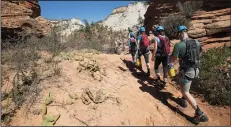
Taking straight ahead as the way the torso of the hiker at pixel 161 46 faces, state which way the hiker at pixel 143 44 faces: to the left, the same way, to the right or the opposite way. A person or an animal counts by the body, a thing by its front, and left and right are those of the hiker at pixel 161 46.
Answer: the same way

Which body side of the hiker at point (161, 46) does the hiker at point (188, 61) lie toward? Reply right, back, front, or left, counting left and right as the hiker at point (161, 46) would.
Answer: back

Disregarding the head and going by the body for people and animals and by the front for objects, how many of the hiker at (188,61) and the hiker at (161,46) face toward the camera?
0

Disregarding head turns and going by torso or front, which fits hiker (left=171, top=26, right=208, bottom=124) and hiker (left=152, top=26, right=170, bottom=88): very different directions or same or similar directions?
same or similar directions

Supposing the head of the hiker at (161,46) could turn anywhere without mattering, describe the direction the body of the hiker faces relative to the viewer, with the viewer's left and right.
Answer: facing away from the viewer and to the left of the viewer

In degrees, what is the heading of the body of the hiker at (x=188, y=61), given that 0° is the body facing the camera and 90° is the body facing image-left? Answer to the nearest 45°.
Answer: approximately 135°

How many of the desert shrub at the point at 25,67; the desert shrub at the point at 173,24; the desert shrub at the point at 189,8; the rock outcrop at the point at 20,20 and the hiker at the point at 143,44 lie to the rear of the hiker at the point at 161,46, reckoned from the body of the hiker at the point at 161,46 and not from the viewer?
0

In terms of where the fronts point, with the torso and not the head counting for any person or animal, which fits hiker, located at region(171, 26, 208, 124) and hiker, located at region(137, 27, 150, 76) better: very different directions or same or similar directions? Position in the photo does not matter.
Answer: same or similar directions

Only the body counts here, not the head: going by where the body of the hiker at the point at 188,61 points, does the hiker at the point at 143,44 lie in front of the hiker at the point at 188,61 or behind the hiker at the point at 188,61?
in front

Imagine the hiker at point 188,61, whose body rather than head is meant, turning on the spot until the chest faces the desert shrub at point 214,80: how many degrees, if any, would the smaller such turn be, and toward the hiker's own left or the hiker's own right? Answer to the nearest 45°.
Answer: approximately 45° to the hiker's own right

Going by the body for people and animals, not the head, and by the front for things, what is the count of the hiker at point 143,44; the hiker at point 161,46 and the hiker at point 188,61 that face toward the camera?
0

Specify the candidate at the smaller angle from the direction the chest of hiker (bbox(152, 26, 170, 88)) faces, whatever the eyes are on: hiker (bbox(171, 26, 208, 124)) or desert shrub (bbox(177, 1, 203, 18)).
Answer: the desert shrub

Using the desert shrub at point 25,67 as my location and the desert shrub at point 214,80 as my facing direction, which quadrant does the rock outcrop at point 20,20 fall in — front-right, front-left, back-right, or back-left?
back-left

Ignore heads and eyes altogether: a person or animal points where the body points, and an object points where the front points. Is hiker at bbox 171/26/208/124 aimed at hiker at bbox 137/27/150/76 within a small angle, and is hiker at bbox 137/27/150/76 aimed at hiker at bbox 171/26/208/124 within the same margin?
no

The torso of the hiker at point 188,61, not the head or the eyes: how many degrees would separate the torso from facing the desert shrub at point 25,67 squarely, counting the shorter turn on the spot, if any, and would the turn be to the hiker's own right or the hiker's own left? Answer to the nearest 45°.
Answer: approximately 45° to the hiker's own left

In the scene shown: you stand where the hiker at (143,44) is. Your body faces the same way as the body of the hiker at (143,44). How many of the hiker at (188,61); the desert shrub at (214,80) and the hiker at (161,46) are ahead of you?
0

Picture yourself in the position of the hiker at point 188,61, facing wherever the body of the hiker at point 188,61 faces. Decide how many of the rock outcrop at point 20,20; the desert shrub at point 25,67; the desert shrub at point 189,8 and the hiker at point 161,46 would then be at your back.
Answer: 0
